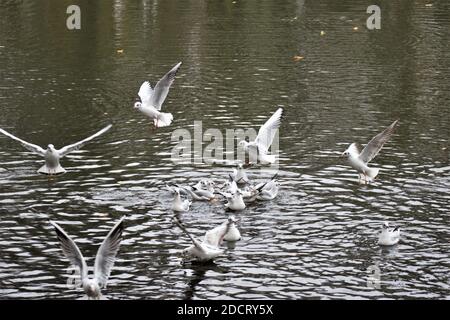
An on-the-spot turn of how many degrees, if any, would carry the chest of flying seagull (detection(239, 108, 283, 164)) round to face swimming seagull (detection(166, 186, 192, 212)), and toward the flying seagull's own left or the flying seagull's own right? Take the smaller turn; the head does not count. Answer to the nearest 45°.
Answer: approximately 45° to the flying seagull's own left

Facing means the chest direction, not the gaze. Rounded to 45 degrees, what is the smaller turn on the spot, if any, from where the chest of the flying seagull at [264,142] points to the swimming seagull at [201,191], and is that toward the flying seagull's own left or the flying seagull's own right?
approximately 45° to the flying seagull's own left

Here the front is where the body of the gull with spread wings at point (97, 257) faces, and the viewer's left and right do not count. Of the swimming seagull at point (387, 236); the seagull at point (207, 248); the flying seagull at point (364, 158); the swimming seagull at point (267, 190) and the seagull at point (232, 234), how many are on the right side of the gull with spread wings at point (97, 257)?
0

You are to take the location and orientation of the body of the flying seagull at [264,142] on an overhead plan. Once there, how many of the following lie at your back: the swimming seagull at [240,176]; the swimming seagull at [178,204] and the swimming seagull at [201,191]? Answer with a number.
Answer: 0

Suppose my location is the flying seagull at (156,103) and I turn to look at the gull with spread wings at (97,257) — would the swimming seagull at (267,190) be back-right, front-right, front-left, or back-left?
front-left

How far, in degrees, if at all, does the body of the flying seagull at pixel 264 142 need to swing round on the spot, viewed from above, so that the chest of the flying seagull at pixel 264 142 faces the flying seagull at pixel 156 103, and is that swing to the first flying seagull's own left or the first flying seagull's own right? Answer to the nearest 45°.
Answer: approximately 45° to the first flying seagull's own right

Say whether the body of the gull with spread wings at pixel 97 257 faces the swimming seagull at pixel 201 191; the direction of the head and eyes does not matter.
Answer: no

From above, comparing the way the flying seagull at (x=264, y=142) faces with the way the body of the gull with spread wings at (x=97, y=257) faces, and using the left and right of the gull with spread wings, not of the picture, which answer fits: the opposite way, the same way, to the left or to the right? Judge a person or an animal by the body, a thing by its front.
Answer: to the right

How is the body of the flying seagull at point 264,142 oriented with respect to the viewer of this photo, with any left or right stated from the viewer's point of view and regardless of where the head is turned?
facing to the left of the viewer

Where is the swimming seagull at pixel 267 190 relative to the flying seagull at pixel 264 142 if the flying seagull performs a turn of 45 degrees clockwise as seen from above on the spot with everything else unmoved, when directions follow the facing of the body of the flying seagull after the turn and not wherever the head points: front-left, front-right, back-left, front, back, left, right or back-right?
back-left

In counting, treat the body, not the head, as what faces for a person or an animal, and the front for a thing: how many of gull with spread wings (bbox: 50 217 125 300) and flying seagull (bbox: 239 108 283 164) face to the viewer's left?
1

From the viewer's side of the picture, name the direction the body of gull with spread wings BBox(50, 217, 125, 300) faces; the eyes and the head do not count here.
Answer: toward the camera

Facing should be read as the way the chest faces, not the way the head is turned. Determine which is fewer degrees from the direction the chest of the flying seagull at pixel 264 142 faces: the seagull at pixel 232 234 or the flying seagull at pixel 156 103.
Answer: the flying seagull

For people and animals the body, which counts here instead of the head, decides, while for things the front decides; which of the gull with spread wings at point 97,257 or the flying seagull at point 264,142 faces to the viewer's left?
the flying seagull

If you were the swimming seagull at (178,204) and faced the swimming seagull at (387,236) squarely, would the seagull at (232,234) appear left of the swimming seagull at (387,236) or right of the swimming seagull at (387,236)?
right
